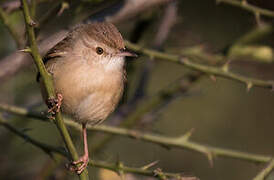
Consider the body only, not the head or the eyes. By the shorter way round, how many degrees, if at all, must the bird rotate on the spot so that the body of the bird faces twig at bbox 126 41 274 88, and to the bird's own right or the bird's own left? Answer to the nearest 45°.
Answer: approximately 45° to the bird's own left

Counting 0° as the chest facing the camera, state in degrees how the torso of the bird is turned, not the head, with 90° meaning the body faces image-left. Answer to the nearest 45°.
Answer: approximately 315°

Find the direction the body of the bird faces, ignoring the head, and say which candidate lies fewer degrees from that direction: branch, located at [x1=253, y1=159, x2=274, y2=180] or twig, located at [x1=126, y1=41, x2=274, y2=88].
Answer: the branch
